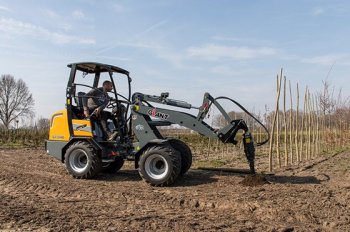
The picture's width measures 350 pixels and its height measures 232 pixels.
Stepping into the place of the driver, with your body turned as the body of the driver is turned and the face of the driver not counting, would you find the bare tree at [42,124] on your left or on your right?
on your left

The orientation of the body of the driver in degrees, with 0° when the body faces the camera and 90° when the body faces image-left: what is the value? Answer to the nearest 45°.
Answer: approximately 270°
